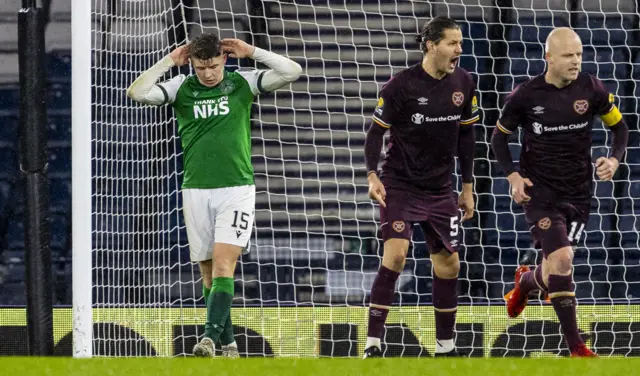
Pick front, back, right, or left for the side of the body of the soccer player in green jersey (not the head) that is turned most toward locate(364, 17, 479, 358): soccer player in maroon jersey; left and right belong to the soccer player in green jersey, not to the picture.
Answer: left

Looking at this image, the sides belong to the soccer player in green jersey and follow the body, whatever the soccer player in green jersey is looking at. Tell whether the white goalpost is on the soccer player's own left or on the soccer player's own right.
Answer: on the soccer player's own right

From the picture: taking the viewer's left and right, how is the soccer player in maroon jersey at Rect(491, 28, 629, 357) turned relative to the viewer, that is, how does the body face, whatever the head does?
facing the viewer and to the right of the viewer

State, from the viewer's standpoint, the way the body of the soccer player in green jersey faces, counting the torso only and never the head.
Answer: toward the camera

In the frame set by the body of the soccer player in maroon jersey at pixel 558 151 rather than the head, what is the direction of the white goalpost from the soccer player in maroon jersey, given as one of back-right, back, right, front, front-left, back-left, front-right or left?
back-right

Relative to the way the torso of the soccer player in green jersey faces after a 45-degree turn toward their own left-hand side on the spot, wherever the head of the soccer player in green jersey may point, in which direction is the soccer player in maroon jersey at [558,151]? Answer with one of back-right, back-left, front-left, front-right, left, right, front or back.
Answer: front-left

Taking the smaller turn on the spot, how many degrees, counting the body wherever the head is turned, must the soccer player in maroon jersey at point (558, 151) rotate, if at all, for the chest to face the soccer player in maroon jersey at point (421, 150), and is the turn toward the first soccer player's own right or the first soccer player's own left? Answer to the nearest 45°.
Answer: approximately 135° to the first soccer player's own right
